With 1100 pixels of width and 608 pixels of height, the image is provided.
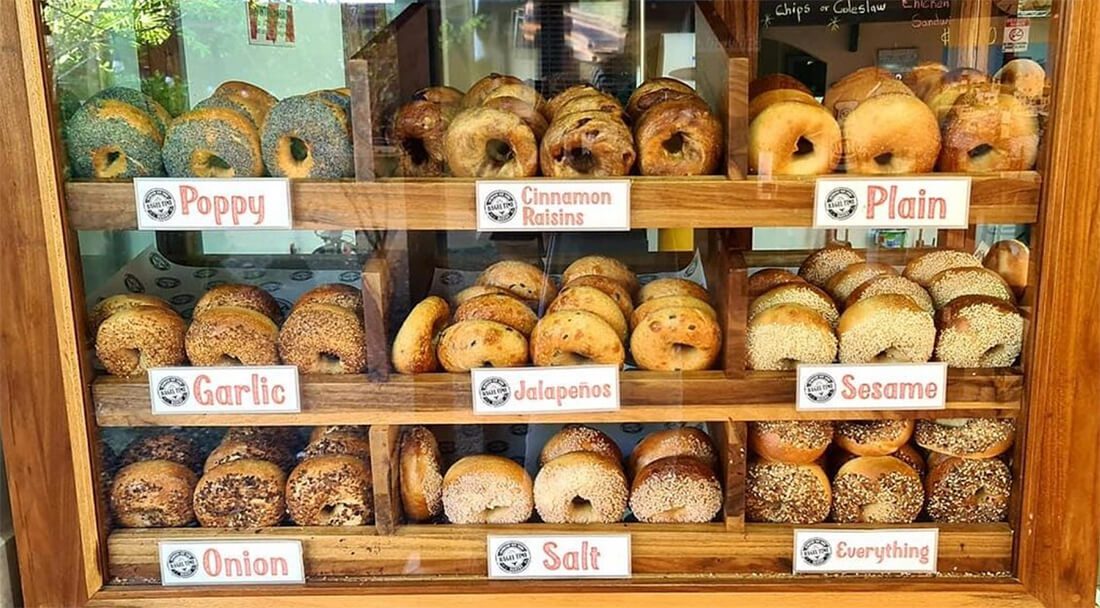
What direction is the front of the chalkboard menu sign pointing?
toward the camera

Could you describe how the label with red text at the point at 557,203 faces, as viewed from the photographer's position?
facing the viewer

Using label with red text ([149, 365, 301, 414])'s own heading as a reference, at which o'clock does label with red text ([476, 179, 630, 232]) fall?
label with red text ([476, 179, 630, 232]) is roughly at 10 o'clock from label with red text ([149, 365, 301, 414]).

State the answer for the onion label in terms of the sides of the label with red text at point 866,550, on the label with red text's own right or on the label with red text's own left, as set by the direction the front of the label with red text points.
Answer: on the label with red text's own right

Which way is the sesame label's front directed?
toward the camera
